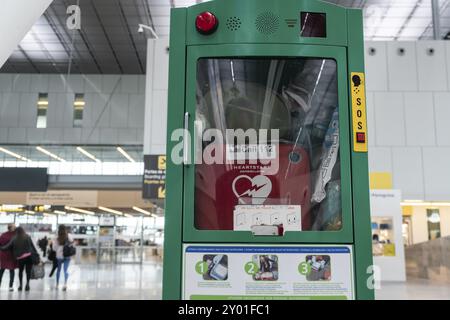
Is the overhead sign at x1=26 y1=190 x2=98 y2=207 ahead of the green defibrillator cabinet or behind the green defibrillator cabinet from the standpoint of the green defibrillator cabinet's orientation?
behind

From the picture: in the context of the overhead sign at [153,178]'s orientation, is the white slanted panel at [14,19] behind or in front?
in front

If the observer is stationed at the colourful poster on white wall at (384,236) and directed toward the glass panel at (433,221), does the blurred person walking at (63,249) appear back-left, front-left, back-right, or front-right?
back-left

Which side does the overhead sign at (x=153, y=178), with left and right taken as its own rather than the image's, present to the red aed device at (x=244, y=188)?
front

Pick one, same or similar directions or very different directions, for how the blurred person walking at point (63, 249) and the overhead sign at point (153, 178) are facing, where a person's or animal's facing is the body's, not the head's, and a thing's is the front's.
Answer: very different directions

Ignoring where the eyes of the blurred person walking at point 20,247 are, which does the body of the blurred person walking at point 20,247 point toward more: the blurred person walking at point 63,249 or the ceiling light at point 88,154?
the ceiling light

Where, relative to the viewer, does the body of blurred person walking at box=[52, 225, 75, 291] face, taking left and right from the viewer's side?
facing away from the viewer

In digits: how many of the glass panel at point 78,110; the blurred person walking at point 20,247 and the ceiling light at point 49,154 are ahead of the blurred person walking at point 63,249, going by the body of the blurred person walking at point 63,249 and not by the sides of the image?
2

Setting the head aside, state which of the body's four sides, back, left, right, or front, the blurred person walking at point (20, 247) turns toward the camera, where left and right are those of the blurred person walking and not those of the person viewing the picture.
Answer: back

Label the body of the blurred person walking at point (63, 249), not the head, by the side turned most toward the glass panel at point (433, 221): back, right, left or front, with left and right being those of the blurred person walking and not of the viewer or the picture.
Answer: right

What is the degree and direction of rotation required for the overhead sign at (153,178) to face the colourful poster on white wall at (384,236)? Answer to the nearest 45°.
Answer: approximately 90° to its left

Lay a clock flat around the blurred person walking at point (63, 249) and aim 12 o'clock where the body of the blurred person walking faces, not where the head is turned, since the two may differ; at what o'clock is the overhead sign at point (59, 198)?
The overhead sign is roughly at 12 o'clock from the blurred person walking.

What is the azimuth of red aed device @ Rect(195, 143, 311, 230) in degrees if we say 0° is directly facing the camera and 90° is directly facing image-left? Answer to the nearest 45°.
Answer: approximately 0°

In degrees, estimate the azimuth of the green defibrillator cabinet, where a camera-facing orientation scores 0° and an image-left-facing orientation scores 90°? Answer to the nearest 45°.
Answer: approximately 0°

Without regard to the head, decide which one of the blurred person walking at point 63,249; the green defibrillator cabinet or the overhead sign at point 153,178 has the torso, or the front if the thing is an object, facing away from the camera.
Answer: the blurred person walking
